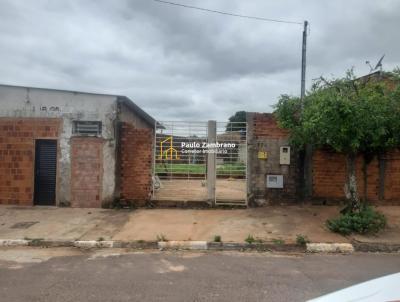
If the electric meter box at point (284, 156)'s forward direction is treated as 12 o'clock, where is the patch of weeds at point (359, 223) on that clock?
The patch of weeds is roughly at 11 o'clock from the electric meter box.

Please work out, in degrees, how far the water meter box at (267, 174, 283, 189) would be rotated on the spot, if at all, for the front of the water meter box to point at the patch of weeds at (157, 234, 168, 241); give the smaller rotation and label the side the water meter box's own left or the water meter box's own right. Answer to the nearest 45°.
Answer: approximately 45° to the water meter box's own right

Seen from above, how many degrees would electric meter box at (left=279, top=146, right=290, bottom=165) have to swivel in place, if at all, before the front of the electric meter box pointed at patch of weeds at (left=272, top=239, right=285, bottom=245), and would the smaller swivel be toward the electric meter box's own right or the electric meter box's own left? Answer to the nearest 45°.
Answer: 0° — it already faces it

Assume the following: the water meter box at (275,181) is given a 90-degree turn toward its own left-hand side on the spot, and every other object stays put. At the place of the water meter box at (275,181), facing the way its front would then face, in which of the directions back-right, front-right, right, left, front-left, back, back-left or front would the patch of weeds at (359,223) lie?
front-right

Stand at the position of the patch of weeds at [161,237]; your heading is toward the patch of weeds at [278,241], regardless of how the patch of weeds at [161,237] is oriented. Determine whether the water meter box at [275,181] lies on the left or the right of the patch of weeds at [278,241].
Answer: left

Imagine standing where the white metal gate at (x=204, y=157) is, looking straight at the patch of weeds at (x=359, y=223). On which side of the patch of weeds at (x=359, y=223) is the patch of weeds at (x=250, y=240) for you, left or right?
right

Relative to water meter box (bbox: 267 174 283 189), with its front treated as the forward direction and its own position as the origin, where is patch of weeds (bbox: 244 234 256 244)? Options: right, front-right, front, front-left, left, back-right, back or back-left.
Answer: front

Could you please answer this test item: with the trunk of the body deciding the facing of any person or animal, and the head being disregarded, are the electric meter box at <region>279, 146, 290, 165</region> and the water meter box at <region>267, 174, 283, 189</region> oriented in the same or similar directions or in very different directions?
same or similar directions

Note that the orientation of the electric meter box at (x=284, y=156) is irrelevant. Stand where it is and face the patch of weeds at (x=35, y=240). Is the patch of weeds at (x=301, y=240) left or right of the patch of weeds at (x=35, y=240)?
left

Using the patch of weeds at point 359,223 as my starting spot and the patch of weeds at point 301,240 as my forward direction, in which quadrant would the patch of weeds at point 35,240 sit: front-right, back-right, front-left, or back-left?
front-right

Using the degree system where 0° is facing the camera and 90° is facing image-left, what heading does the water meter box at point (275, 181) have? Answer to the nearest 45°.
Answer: approximately 0°

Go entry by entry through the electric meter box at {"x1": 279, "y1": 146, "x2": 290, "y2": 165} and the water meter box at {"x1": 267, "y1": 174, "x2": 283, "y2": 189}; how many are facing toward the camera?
2

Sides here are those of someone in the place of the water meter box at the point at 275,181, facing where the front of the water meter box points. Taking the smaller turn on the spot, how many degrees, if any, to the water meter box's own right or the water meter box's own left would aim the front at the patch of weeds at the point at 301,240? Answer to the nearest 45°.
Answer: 0° — it already faces it

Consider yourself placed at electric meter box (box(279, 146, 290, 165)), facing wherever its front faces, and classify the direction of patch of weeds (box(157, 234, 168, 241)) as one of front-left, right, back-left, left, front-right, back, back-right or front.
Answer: front-right

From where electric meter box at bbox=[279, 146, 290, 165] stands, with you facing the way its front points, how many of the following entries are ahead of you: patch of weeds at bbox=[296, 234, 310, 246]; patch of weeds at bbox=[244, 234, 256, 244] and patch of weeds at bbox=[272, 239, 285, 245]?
3

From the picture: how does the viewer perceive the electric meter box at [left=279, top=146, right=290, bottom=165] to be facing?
facing the viewer
